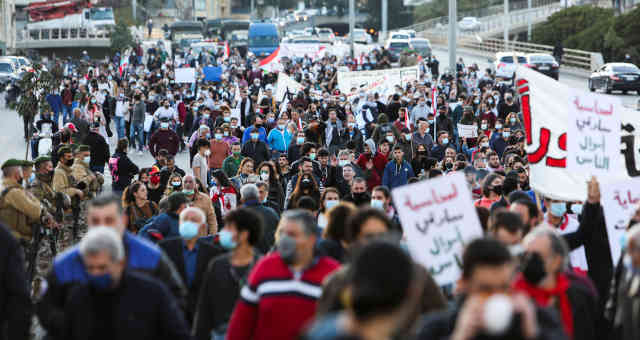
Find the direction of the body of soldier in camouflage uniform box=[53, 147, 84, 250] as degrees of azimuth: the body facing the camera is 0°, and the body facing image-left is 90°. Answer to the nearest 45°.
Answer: approximately 270°

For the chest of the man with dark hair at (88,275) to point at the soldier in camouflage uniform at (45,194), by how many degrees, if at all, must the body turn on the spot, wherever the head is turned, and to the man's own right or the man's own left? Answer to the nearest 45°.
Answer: approximately 180°

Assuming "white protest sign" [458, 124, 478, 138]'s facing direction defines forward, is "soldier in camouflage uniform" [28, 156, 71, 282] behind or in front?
in front

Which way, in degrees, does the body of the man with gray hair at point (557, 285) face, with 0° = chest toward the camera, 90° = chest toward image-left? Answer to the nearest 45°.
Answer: approximately 45°

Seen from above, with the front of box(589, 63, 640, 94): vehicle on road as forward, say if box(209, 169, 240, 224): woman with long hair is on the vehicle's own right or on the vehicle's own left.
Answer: on the vehicle's own left

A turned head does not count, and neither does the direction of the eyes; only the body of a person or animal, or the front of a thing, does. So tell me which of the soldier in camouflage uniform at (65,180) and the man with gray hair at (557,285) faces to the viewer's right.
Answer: the soldier in camouflage uniform

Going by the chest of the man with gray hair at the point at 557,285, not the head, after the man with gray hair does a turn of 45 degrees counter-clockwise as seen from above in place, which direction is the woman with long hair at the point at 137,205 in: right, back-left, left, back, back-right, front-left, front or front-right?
back-right

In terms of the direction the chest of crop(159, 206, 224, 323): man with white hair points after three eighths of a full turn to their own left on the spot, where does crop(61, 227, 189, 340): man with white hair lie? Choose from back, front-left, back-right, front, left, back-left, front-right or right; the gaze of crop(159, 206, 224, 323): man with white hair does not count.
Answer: back-right

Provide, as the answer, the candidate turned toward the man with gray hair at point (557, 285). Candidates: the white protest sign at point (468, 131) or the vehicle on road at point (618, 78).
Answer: the white protest sign

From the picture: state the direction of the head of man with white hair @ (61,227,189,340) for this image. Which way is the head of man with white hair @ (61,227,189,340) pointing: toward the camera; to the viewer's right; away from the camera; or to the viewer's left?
toward the camera

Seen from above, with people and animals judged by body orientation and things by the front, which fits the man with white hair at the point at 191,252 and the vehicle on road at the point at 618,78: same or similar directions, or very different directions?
very different directions

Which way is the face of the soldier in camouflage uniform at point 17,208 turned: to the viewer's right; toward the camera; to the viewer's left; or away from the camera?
to the viewer's right

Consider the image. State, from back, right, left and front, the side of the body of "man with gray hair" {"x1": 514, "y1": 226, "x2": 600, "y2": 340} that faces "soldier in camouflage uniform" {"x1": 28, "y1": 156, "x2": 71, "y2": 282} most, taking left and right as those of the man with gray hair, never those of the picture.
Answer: right

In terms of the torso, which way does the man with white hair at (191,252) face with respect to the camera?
toward the camera

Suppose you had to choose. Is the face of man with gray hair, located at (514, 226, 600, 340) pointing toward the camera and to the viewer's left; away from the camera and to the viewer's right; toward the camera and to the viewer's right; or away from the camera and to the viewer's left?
toward the camera and to the viewer's left

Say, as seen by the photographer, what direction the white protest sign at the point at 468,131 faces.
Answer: facing the viewer

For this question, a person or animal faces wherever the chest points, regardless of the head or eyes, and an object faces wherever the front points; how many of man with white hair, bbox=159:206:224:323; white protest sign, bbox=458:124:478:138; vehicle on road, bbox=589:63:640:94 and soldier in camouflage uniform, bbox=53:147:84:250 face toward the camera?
2
